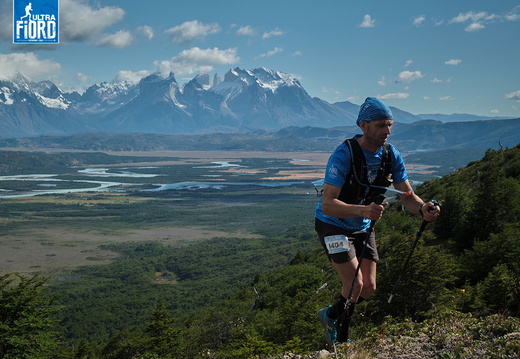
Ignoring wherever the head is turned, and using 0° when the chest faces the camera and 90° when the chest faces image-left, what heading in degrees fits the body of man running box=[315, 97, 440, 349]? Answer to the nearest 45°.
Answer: approximately 315°

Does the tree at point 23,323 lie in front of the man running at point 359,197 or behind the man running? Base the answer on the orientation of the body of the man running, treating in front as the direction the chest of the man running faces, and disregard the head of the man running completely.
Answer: behind

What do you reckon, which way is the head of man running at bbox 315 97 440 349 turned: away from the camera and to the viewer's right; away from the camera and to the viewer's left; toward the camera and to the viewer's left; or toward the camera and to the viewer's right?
toward the camera and to the viewer's right
